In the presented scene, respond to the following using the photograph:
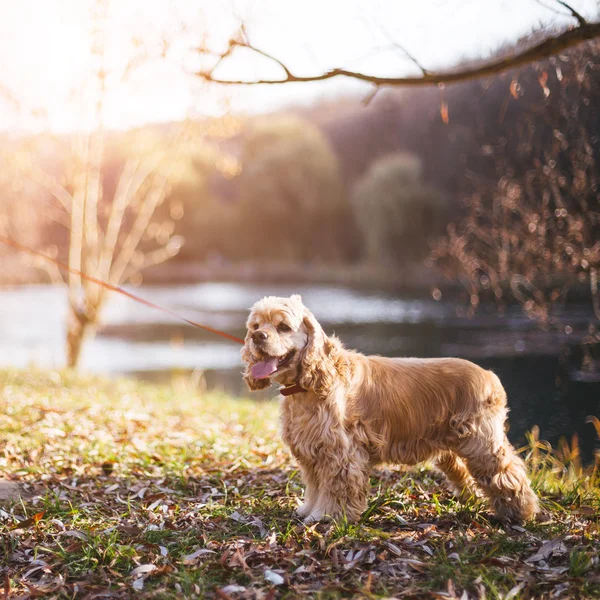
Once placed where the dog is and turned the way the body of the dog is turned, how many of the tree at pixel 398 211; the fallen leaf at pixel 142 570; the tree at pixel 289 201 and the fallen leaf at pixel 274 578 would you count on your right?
2

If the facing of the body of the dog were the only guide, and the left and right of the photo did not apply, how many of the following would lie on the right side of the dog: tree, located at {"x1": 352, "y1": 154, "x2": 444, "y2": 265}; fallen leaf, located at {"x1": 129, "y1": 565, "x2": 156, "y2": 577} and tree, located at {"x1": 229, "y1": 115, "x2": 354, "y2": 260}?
2

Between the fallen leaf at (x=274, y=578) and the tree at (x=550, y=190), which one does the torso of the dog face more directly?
the fallen leaf

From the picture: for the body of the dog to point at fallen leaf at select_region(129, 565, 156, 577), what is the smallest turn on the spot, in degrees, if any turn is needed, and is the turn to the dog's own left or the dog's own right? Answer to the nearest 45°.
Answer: approximately 45° to the dog's own left

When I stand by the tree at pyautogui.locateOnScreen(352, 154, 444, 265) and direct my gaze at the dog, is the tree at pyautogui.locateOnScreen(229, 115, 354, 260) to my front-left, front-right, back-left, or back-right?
back-right

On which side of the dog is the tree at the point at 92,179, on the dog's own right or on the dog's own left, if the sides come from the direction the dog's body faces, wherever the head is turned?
on the dog's own right

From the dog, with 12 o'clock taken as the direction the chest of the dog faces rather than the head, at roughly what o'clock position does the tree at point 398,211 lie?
The tree is roughly at 3 o'clock from the dog.

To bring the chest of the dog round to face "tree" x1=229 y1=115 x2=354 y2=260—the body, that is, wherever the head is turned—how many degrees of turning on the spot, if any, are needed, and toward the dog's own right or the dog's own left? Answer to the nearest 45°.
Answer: approximately 90° to the dog's own right

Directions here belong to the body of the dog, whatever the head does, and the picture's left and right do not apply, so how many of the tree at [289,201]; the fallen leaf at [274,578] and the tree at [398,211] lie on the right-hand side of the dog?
2

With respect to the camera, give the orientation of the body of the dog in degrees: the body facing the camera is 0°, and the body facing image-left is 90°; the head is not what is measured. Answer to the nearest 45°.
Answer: approximately 90°

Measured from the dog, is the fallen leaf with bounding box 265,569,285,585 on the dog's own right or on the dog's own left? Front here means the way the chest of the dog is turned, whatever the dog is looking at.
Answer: on the dog's own left
